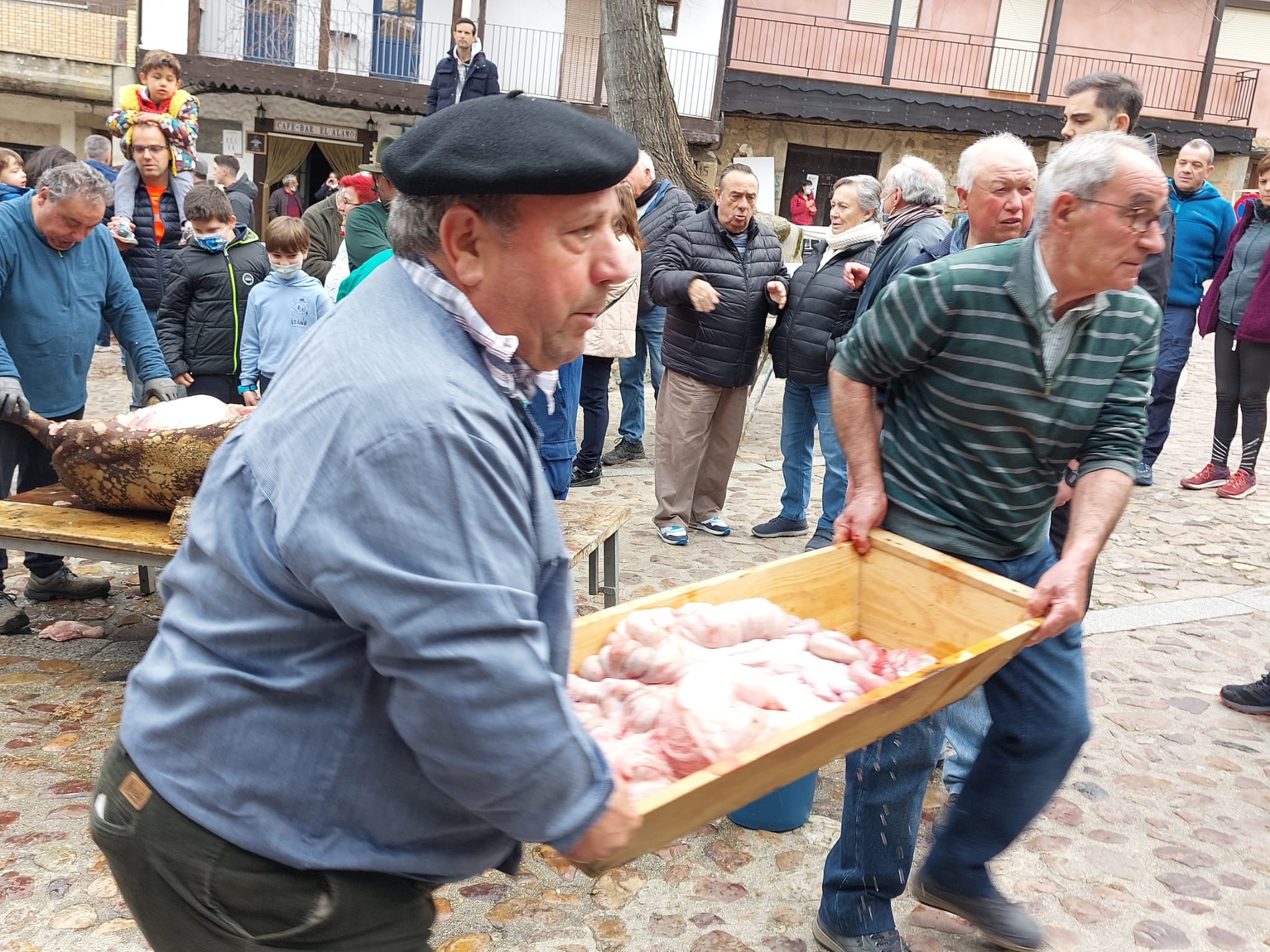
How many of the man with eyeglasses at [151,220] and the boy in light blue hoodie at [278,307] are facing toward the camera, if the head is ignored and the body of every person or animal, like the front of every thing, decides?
2

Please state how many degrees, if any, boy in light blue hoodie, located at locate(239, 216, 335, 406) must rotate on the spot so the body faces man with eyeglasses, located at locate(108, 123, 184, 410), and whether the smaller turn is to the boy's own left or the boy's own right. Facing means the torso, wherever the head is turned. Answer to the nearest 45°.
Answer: approximately 135° to the boy's own right

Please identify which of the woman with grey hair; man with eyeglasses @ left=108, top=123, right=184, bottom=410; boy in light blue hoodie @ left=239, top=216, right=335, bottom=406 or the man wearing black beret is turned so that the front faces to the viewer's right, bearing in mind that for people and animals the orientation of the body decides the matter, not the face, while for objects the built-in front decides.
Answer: the man wearing black beret

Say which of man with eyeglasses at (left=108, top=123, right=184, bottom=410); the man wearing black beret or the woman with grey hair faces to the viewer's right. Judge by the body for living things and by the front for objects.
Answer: the man wearing black beret

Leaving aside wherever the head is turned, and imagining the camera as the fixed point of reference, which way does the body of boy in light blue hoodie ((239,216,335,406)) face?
toward the camera

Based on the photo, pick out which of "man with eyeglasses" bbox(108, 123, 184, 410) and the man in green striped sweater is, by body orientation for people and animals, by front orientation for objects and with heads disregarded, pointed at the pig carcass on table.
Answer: the man with eyeglasses

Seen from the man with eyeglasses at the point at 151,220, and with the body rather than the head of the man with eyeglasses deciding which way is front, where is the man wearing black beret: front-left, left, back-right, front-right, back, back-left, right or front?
front

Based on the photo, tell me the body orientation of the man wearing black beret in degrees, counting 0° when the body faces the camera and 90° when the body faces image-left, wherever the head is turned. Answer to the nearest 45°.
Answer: approximately 270°

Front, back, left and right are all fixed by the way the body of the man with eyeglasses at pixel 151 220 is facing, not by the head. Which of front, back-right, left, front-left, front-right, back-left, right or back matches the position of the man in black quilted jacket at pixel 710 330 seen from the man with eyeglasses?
front-left

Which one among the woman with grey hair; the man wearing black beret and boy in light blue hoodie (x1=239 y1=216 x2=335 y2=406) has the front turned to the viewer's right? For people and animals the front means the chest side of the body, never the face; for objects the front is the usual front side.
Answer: the man wearing black beret
